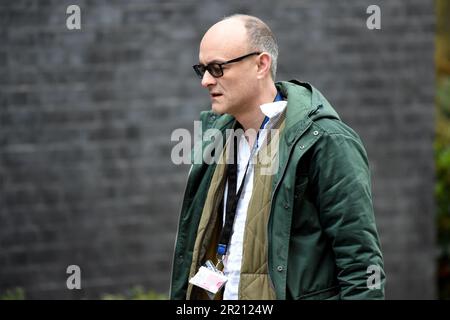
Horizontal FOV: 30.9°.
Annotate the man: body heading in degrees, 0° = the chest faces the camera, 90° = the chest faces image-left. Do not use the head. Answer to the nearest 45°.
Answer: approximately 45°
